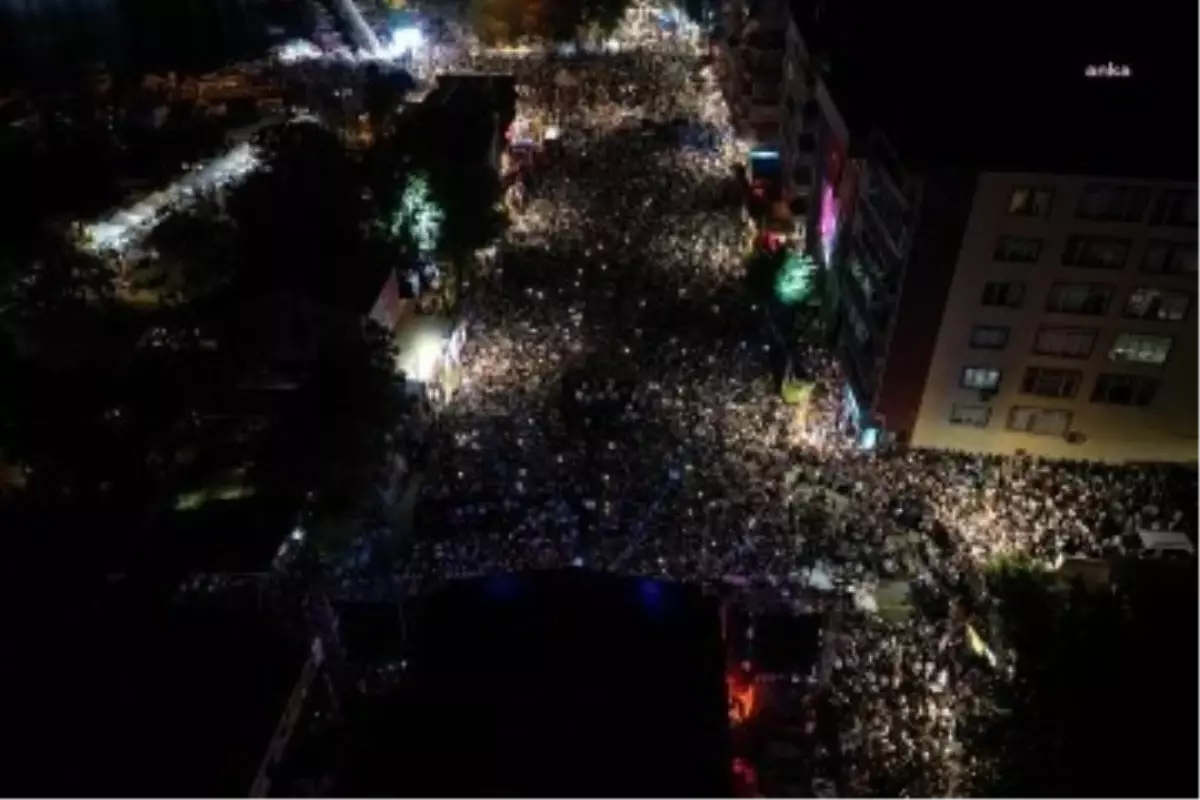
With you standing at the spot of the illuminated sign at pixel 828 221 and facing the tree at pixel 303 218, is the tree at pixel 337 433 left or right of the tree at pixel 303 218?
left

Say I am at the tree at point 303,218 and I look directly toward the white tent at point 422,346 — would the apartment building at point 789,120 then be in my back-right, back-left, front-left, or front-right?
front-left

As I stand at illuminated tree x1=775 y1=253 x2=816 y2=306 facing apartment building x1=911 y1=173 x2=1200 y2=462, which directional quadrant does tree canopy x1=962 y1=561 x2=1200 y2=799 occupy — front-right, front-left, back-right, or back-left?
front-right
